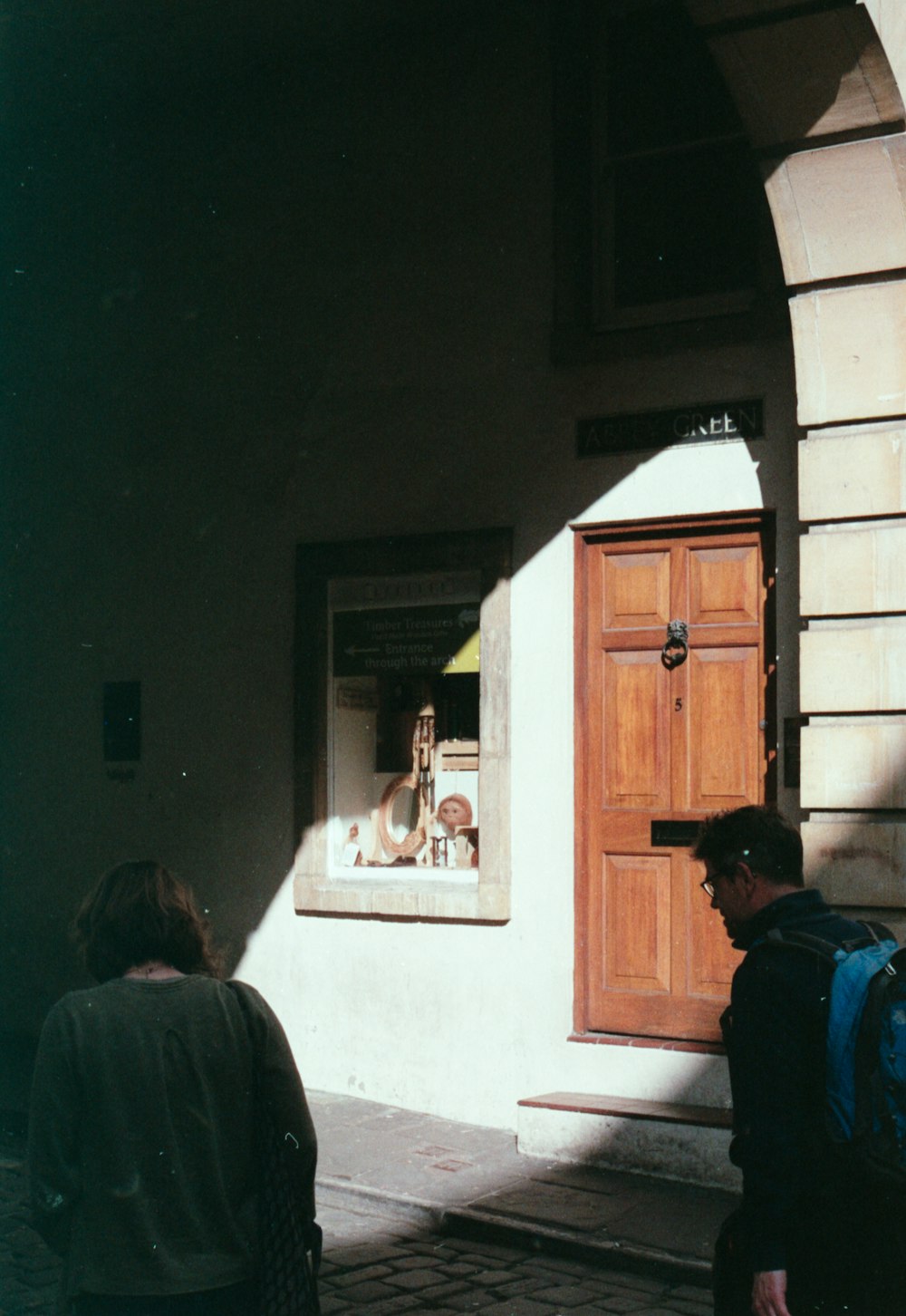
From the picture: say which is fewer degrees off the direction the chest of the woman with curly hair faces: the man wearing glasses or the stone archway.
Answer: the stone archway

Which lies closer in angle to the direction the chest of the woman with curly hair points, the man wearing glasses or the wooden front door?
the wooden front door

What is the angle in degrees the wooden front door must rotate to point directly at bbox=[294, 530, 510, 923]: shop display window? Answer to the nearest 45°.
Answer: approximately 135° to its right

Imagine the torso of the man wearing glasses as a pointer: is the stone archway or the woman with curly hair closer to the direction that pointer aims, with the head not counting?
the woman with curly hair

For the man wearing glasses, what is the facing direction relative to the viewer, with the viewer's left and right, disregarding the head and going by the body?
facing to the left of the viewer

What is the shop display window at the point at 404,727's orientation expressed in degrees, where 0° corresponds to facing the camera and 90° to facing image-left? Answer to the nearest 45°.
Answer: approximately 0°

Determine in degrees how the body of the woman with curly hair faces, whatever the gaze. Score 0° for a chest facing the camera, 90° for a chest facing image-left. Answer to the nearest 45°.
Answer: approximately 180°

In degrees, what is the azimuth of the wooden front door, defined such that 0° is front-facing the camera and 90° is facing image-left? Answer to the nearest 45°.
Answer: approximately 0°

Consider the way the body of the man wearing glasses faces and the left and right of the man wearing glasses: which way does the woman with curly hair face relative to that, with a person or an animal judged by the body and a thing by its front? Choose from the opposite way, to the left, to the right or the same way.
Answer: to the right

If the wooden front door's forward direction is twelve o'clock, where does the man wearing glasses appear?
The man wearing glasses is roughly at 12 o'clock from the wooden front door.
